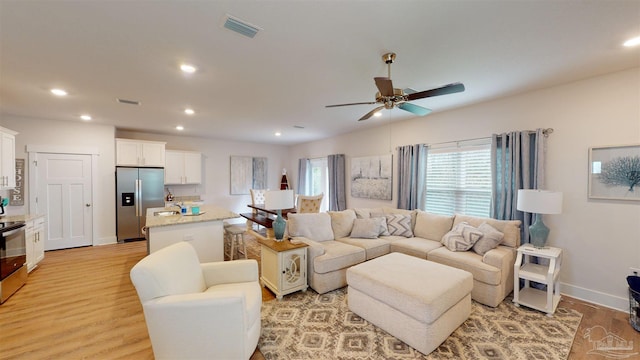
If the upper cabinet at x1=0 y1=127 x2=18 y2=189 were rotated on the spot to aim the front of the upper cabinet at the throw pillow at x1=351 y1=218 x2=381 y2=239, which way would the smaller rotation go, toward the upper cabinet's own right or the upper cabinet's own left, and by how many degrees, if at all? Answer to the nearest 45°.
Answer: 0° — it already faces it

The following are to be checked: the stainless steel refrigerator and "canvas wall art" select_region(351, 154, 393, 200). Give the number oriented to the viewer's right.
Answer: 0

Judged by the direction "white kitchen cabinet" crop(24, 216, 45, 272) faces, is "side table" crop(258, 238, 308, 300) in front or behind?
in front

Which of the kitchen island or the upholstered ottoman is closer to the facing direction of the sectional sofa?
the upholstered ottoman

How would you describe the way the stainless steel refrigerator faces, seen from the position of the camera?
facing the viewer

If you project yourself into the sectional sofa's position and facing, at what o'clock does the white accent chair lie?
The white accent chair is roughly at 1 o'clock from the sectional sofa.

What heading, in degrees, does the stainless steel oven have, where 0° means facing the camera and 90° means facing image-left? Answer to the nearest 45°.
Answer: approximately 315°

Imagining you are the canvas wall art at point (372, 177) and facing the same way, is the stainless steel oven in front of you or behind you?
in front

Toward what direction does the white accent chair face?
to the viewer's right

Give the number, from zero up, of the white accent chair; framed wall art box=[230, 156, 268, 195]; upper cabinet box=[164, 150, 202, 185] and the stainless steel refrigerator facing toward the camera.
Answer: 3

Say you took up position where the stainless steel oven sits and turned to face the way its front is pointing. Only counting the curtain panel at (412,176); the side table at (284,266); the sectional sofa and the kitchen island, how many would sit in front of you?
4

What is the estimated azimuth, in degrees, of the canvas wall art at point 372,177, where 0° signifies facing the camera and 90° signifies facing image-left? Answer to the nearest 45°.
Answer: approximately 45°

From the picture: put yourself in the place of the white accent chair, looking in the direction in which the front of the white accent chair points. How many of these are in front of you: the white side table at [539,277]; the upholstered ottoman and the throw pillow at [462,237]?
3

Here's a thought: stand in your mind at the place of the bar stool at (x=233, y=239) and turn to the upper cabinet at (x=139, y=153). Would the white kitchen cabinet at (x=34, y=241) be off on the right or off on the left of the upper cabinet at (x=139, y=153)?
left

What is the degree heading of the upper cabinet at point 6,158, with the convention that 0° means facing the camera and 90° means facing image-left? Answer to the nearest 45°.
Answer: approximately 315°

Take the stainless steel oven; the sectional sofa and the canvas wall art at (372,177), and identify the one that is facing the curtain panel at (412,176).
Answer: the stainless steel oven

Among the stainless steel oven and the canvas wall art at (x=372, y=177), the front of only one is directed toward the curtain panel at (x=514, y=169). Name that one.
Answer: the stainless steel oven

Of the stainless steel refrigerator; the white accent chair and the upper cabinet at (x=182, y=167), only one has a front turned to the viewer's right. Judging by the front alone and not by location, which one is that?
the white accent chair

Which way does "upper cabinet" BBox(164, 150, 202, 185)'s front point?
toward the camera
